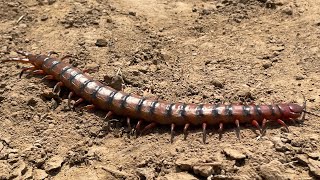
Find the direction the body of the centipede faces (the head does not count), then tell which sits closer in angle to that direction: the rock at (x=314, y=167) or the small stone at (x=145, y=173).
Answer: the rock

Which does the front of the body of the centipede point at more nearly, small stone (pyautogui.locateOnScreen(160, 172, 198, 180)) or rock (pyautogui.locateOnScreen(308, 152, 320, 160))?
the rock

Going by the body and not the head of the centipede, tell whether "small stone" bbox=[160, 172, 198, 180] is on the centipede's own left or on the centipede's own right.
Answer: on the centipede's own right

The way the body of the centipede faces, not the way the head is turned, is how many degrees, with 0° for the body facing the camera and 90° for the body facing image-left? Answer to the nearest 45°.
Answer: approximately 270°

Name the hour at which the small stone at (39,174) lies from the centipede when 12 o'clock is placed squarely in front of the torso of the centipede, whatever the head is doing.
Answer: The small stone is roughly at 5 o'clock from the centipede.

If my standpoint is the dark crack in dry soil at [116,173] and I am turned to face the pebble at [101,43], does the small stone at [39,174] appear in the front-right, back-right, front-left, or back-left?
front-left

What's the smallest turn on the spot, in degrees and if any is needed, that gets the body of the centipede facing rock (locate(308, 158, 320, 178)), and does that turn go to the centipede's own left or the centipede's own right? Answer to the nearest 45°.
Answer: approximately 45° to the centipede's own right

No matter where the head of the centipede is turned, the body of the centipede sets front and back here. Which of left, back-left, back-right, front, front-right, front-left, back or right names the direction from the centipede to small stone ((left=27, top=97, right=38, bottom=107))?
back

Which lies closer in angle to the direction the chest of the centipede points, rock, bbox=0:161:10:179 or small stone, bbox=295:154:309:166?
the small stone

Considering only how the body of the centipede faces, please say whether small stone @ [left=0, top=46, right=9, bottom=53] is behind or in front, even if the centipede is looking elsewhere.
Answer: behind

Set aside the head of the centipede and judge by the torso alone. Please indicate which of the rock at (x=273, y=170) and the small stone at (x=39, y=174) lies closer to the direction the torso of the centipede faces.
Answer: the rock

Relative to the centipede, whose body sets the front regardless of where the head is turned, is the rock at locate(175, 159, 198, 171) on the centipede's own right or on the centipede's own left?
on the centipede's own right

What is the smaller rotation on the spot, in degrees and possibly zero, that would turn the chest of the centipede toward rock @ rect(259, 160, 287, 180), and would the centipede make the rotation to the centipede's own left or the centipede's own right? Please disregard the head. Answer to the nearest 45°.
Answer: approximately 45° to the centipede's own right

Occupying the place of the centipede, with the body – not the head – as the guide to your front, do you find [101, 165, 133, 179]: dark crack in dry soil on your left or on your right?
on your right

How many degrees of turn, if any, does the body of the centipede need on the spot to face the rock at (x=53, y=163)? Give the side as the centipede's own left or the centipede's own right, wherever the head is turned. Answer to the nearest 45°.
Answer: approximately 135° to the centipede's own right
